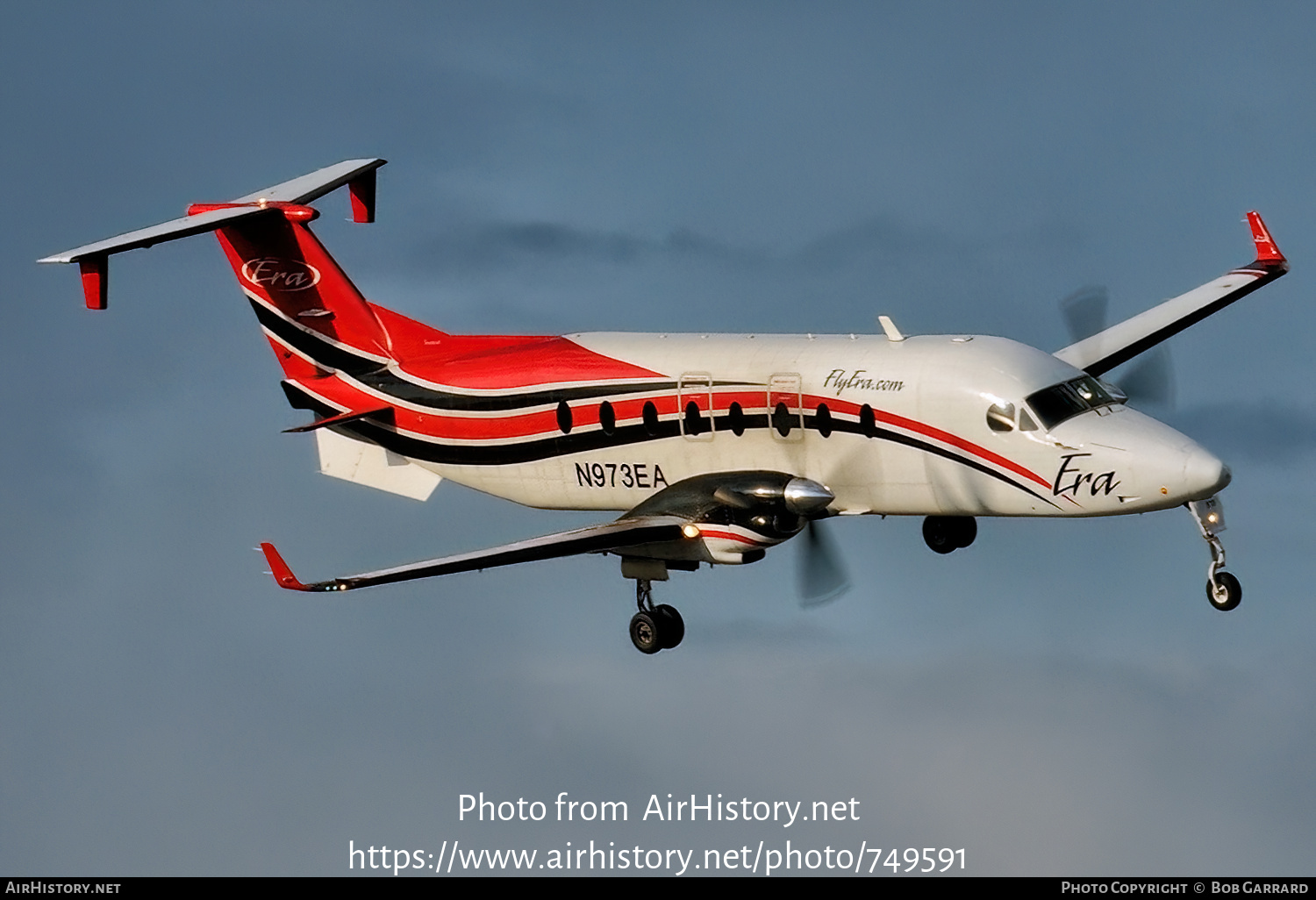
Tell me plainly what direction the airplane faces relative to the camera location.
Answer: facing the viewer and to the right of the viewer
